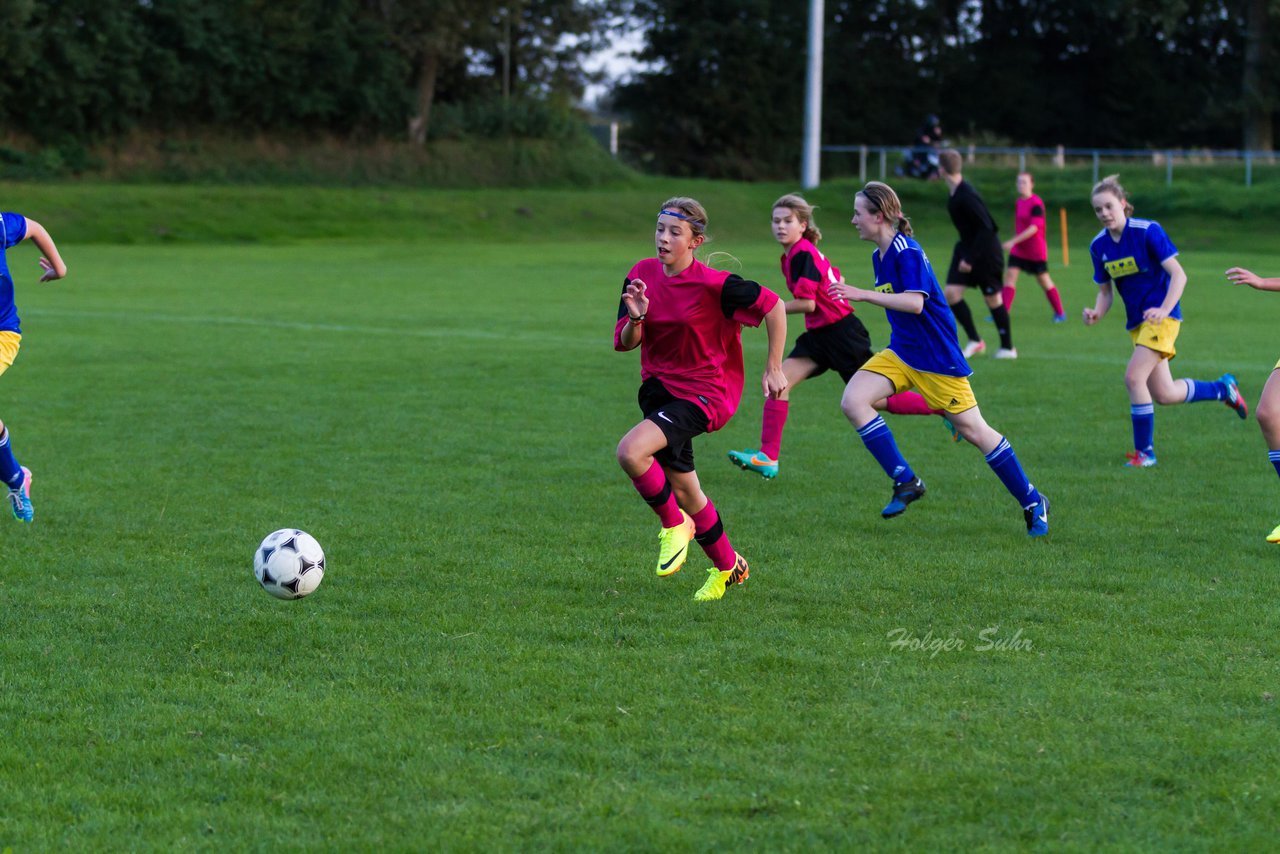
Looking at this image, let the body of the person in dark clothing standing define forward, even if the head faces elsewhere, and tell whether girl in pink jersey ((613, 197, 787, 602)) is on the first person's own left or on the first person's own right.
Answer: on the first person's own left

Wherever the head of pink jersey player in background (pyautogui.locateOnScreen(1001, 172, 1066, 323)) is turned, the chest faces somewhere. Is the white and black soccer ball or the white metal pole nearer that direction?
the white and black soccer ball

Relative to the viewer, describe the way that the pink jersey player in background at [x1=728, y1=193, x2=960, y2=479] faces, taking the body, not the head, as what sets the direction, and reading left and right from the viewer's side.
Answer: facing to the left of the viewer

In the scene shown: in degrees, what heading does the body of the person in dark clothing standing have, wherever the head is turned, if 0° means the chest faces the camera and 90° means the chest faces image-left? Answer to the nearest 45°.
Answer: approximately 90°

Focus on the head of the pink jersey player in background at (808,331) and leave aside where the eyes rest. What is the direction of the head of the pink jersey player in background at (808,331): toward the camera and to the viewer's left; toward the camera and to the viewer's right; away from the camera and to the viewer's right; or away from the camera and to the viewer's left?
toward the camera and to the viewer's left

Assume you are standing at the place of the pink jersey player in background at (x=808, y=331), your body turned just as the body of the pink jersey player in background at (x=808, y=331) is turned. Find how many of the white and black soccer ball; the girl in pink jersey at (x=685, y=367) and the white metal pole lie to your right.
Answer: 1

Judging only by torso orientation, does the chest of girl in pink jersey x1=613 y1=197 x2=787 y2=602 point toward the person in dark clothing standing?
no

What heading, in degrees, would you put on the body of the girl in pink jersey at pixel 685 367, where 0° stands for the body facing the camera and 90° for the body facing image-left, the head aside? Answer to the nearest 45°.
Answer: approximately 45°

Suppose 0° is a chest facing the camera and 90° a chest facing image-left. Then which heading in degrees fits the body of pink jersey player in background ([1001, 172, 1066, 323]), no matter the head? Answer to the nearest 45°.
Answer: approximately 45°

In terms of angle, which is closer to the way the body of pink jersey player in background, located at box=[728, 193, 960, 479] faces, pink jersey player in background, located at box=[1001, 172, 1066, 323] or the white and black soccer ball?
the white and black soccer ball

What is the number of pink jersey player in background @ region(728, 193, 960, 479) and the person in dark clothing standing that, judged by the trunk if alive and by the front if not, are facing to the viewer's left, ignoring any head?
2

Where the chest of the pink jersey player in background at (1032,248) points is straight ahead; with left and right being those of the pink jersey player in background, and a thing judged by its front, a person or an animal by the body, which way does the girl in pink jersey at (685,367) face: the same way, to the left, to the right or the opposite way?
the same way

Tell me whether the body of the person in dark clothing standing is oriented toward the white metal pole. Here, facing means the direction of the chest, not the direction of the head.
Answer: no

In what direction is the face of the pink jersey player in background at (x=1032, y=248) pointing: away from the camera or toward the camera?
toward the camera

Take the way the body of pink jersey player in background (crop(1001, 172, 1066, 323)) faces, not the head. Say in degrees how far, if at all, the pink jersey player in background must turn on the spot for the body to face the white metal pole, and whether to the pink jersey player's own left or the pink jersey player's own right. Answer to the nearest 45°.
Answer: approximately 135° to the pink jersey player's own right
